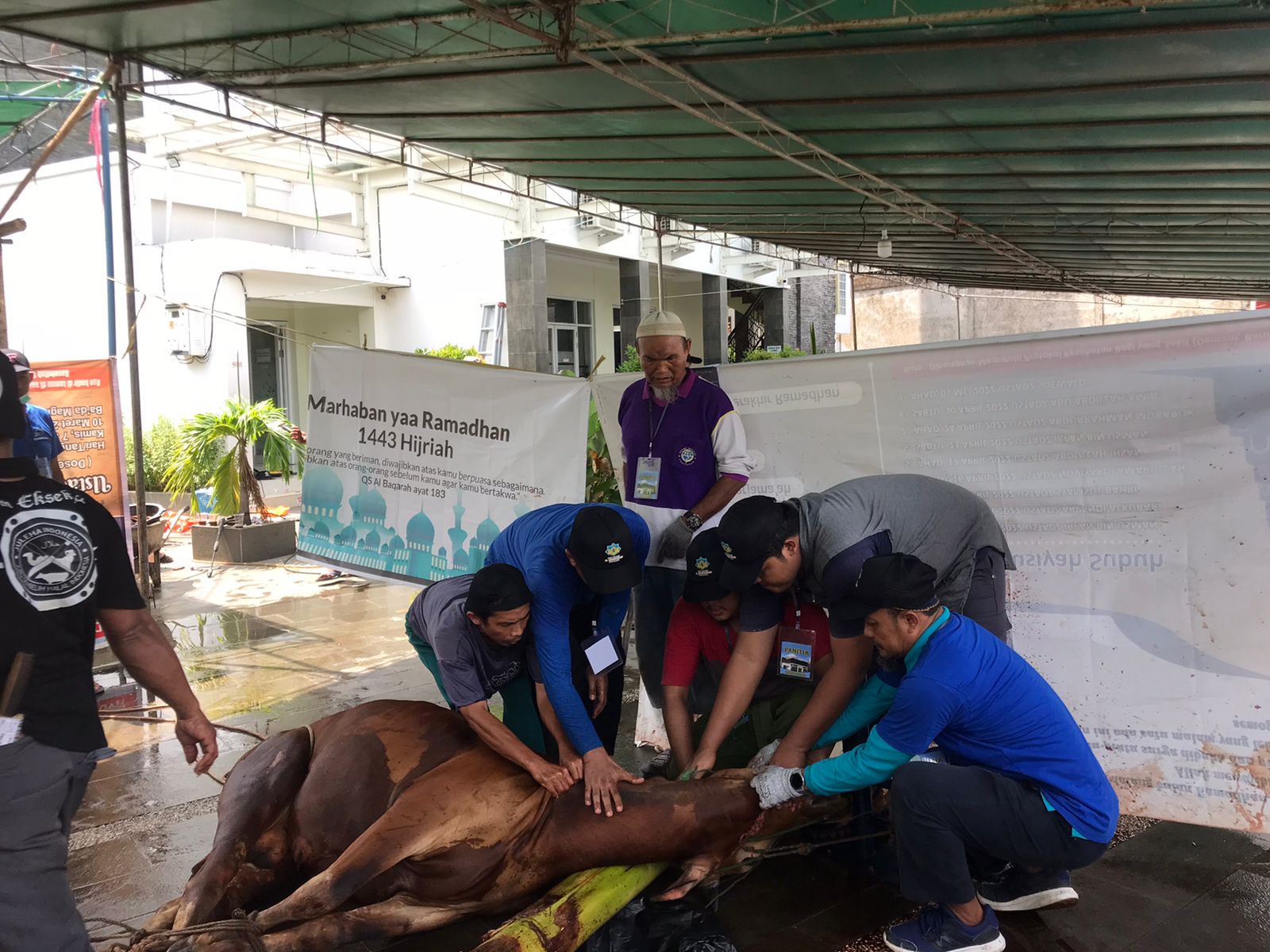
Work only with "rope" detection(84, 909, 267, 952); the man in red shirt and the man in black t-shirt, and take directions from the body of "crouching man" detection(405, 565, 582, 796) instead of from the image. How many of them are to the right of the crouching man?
2

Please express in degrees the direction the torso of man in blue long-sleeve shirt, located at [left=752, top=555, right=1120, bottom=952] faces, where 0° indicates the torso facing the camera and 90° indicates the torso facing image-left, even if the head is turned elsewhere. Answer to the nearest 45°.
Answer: approximately 90°

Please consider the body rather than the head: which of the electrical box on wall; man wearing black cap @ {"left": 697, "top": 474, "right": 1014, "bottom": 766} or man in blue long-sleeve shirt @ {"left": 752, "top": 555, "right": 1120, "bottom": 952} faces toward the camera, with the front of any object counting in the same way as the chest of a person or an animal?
the electrical box on wall

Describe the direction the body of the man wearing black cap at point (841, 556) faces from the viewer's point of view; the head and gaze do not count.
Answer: to the viewer's left

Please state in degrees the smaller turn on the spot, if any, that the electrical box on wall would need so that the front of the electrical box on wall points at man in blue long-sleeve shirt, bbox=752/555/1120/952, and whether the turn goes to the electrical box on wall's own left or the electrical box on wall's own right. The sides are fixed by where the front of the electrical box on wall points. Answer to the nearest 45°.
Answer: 0° — it already faces them

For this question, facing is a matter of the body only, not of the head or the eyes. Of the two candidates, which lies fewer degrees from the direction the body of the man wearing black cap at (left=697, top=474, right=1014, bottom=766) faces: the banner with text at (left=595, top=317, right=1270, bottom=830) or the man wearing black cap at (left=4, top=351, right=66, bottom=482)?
the man wearing black cap

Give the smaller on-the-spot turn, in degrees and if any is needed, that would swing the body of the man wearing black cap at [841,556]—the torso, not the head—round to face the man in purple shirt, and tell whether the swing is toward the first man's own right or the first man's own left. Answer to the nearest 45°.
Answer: approximately 45° to the first man's own right

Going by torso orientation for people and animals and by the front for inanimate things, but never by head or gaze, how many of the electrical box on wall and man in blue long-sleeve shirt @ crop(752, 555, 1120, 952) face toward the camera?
1

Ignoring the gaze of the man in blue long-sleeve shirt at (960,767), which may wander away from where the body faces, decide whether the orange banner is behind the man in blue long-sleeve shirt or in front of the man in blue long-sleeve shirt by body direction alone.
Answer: in front

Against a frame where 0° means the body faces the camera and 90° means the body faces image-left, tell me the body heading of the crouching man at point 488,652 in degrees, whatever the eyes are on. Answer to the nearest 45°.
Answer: approximately 315°

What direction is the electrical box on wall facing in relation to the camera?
toward the camera

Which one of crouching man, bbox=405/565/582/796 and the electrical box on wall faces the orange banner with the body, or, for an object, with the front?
the electrical box on wall

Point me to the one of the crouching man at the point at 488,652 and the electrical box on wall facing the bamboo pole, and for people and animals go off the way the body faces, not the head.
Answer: the electrical box on wall

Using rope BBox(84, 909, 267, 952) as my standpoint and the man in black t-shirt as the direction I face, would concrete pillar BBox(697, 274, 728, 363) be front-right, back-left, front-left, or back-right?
back-right

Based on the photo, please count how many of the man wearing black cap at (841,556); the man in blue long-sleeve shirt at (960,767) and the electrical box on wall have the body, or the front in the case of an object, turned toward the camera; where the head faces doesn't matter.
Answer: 1

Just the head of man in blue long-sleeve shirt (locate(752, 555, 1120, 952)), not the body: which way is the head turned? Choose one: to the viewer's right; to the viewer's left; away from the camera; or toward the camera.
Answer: to the viewer's left
